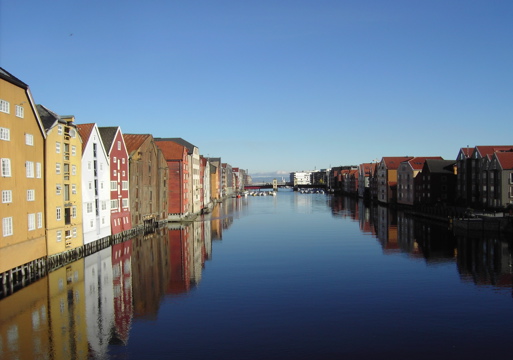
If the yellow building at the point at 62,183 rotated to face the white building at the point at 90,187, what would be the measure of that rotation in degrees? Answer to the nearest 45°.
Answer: approximately 90° to its left

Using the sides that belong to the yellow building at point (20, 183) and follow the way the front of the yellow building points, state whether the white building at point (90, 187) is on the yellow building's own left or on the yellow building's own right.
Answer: on the yellow building's own left
